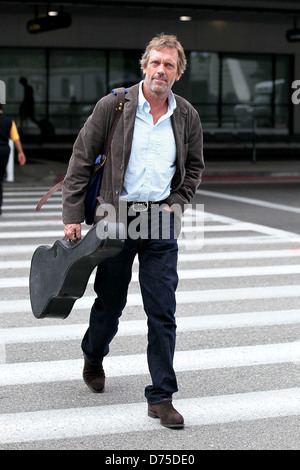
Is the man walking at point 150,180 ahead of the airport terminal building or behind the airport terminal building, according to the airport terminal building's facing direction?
ahead

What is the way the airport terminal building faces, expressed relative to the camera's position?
facing the viewer
